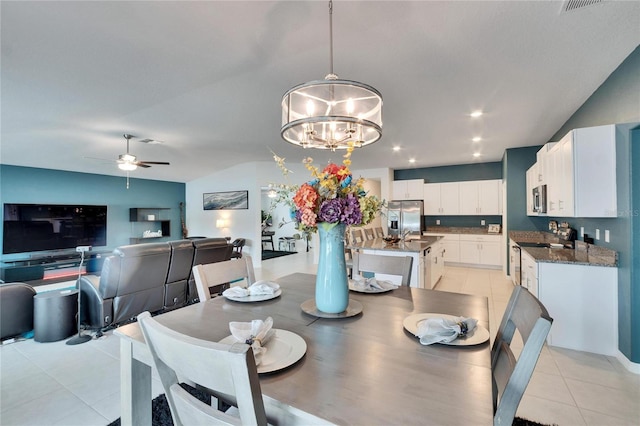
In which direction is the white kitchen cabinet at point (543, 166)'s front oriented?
to the viewer's left

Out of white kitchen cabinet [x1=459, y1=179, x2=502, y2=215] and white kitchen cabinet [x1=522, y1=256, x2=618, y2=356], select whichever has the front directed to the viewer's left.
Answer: white kitchen cabinet [x1=522, y1=256, x2=618, y2=356]

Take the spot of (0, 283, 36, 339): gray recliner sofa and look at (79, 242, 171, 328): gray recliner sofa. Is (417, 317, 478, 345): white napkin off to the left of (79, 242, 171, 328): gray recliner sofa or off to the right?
right

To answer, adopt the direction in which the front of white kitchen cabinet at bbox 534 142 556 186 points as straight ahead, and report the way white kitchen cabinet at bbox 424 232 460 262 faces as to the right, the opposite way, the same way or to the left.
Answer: to the left

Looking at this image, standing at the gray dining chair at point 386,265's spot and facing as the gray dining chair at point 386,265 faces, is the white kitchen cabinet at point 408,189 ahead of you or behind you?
behind

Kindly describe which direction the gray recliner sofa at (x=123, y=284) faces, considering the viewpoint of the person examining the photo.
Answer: facing away from the viewer and to the left of the viewer

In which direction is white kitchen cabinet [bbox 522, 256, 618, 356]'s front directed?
to the viewer's left

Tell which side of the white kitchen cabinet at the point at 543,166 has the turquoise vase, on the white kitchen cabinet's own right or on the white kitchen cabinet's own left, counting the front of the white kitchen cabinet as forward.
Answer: on the white kitchen cabinet's own left

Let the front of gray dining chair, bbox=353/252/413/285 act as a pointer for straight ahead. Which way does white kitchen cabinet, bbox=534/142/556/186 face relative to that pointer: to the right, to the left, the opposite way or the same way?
to the right

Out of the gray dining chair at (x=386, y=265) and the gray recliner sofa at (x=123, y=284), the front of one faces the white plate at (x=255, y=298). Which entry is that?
the gray dining chair
